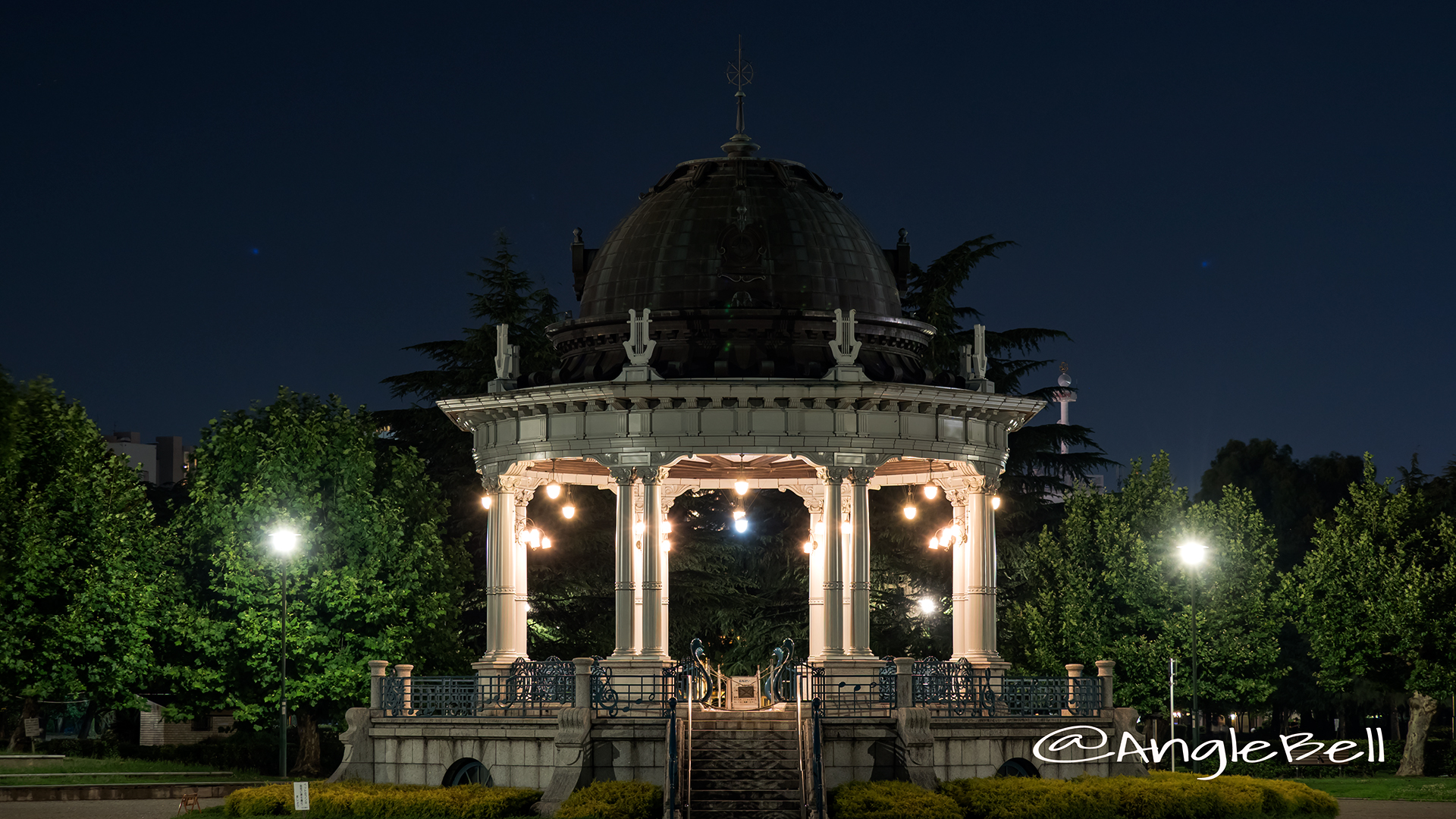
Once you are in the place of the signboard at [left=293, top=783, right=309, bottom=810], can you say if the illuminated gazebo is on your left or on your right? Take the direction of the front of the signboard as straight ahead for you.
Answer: on your left

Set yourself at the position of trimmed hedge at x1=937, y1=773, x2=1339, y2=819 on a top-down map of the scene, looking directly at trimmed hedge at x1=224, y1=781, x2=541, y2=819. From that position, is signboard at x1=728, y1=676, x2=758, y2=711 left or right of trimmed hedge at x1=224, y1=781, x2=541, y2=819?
right

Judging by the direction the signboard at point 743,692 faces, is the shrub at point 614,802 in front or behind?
in front

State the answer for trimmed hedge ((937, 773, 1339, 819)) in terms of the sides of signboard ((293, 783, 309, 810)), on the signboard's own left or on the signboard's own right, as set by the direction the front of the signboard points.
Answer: on the signboard's own left

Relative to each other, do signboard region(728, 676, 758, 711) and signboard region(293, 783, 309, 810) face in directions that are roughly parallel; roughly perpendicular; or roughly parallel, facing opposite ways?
roughly parallel

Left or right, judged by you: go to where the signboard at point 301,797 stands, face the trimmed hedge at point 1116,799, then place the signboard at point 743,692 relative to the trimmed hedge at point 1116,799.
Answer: left

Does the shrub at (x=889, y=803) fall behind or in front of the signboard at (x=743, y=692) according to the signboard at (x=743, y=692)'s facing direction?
in front

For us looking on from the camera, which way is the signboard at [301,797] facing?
facing the viewer

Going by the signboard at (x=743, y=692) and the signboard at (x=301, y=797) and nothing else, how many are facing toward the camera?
2
